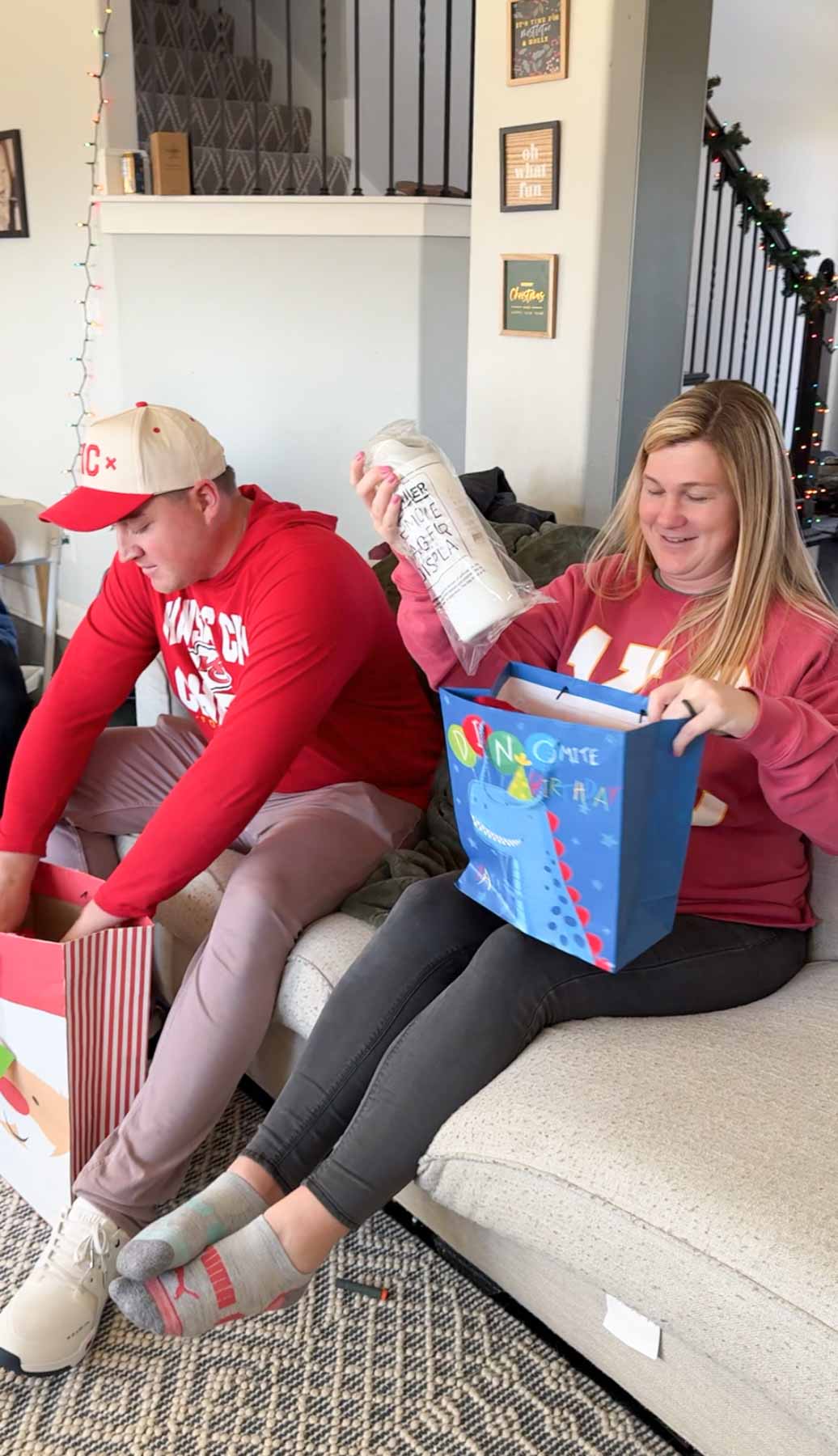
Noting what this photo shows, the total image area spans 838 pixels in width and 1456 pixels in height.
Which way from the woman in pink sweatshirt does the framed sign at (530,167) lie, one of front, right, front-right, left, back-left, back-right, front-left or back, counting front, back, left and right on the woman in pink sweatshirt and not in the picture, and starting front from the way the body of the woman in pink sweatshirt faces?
back-right

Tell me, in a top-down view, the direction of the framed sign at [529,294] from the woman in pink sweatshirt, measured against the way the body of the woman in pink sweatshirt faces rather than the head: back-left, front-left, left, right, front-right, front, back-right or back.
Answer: back-right

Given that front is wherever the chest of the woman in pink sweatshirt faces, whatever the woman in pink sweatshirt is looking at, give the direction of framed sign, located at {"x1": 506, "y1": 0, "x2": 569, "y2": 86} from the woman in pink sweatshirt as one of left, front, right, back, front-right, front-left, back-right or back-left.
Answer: back-right

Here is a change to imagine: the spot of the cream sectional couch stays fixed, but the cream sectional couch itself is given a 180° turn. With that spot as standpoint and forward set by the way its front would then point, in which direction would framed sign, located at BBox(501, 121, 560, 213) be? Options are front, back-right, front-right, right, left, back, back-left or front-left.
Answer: front-left

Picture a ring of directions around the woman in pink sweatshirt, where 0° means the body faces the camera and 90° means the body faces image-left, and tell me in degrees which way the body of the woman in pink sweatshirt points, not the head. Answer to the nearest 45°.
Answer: approximately 45°

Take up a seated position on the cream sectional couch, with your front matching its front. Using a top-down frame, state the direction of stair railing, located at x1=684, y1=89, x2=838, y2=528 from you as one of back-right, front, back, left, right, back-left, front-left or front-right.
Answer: back-right

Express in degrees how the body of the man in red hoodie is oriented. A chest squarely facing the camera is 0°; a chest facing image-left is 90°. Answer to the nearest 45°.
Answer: approximately 45°

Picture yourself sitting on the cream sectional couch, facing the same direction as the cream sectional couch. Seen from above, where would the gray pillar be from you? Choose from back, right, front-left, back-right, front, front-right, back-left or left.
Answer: back-right

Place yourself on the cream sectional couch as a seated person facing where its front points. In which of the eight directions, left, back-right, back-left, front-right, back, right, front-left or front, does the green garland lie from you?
back-right

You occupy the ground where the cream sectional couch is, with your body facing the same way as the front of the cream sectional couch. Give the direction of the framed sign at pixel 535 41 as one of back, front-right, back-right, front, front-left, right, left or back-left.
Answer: back-right
